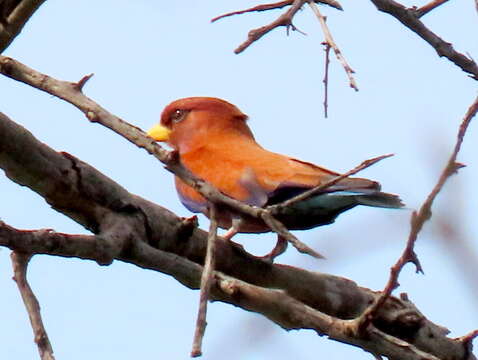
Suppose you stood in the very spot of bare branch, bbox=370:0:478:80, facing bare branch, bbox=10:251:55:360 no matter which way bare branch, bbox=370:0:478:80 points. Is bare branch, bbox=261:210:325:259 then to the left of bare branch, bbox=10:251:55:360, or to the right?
left

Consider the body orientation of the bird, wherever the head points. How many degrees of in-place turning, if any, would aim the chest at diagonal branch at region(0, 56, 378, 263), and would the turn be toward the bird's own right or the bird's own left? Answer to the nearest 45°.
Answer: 0° — it already faces it

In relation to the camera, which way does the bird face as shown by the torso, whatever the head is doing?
to the viewer's left
